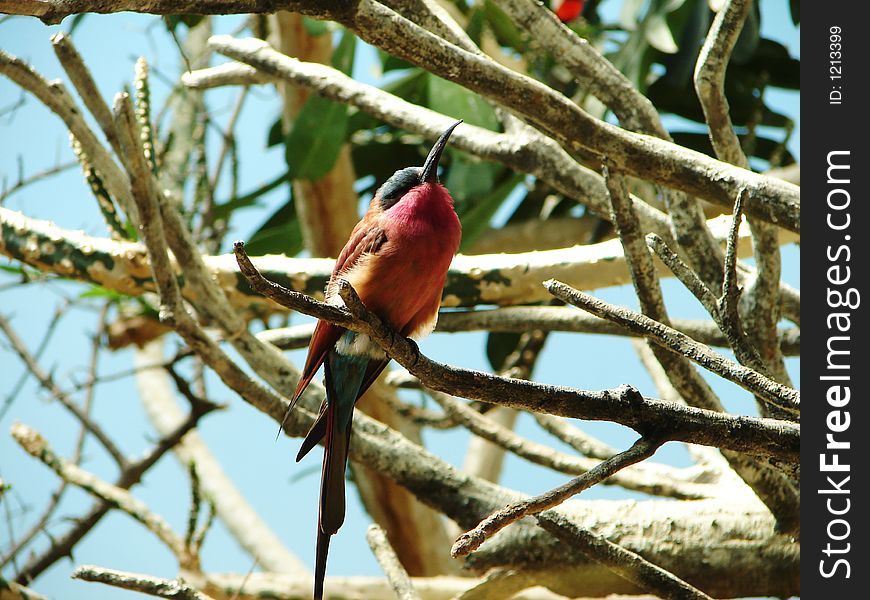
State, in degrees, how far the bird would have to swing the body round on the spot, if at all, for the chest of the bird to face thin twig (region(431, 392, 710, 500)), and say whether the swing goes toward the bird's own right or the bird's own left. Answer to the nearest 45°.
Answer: approximately 90° to the bird's own left

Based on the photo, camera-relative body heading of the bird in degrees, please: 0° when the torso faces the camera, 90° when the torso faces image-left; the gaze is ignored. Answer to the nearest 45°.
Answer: approximately 315°
